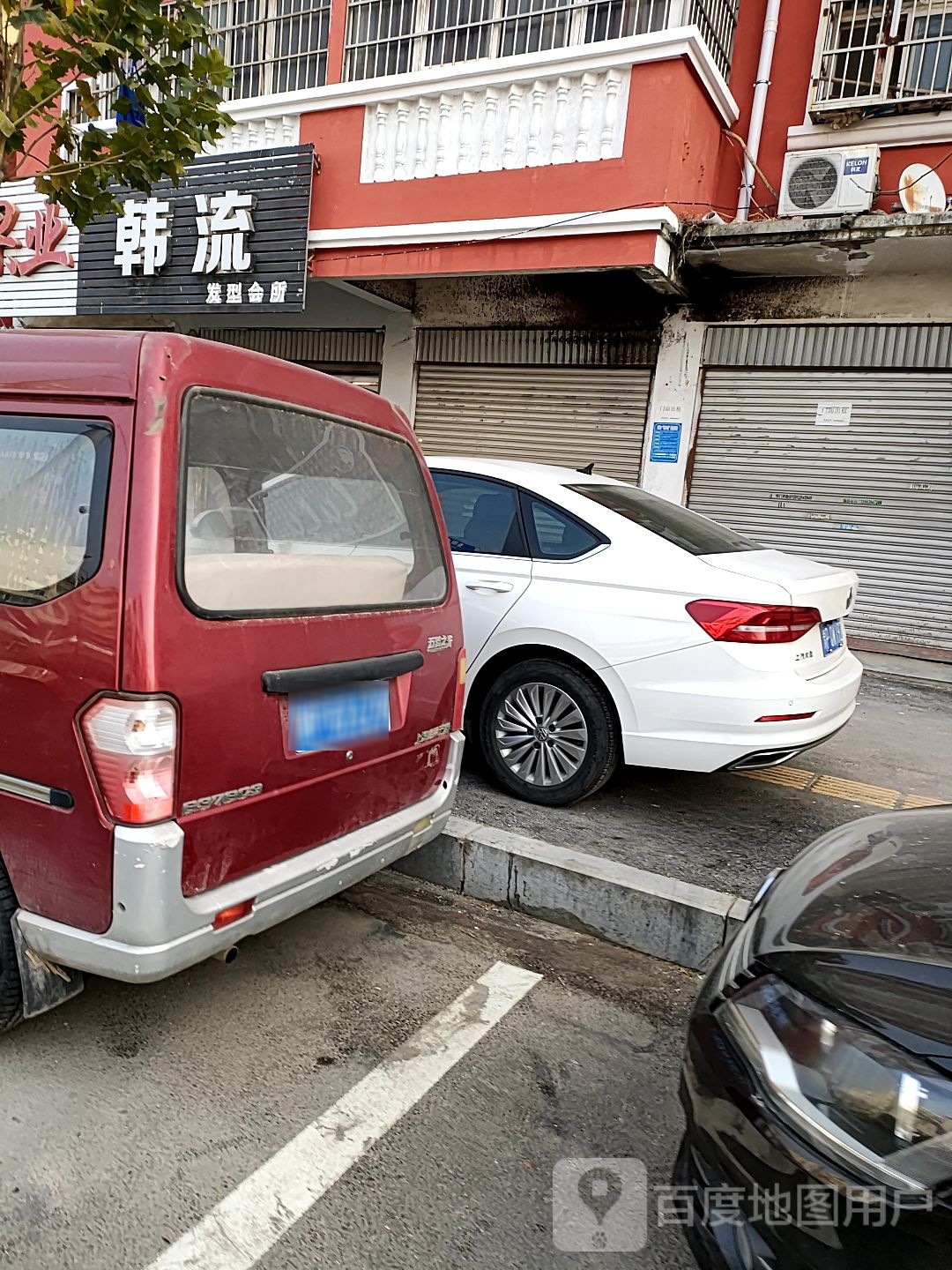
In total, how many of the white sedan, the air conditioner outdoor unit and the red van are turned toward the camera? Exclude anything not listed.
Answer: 1

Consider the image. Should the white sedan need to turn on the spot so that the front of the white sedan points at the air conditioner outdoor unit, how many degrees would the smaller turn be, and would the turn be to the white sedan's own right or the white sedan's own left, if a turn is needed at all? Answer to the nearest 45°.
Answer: approximately 45° to the white sedan's own right

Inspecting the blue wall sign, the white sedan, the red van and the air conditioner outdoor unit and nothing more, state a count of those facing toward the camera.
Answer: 2

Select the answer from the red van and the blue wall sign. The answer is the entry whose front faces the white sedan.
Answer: the blue wall sign

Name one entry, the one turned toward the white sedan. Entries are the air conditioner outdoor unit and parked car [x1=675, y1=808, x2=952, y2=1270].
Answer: the air conditioner outdoor unit

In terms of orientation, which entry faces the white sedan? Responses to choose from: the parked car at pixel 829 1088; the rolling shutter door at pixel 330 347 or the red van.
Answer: the rolling shutter door

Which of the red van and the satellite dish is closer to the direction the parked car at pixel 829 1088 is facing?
the red van

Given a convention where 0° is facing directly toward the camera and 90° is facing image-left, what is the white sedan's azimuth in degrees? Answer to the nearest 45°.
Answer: approximately 135°

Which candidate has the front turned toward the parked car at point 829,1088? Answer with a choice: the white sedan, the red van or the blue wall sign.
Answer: the blue wall sign

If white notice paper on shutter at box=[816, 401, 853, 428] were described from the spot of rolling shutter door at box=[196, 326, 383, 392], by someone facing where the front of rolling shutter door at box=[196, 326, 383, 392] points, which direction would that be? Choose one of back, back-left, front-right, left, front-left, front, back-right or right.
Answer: front-left

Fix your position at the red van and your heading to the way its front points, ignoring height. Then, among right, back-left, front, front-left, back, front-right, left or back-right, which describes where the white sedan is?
right

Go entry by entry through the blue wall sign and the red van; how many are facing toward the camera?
1

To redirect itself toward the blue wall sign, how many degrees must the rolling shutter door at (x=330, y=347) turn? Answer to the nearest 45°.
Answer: approximately 45° to its left

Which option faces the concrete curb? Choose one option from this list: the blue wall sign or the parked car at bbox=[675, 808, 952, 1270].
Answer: the blue wall sign

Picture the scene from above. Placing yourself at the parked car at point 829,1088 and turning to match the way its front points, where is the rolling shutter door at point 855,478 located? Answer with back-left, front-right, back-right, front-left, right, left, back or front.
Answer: back-right
